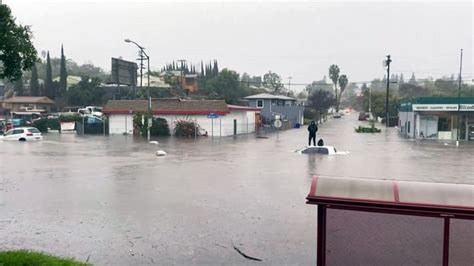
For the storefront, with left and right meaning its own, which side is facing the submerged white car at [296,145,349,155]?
front

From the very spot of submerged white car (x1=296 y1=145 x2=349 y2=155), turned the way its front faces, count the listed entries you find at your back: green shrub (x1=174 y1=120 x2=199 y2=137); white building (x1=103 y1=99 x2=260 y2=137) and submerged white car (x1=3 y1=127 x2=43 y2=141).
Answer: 0

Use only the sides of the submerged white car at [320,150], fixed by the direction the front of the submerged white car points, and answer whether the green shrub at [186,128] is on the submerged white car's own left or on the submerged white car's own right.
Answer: on the submerged white car's own right

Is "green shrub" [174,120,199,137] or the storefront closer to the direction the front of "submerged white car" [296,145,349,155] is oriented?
the green shrub

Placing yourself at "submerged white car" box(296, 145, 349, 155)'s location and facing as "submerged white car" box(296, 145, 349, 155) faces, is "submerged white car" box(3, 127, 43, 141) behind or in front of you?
in front

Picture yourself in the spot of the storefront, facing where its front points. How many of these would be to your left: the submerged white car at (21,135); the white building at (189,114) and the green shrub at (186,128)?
0

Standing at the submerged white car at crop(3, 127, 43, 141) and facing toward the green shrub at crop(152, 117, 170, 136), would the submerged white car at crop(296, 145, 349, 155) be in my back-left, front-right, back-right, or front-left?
front-right

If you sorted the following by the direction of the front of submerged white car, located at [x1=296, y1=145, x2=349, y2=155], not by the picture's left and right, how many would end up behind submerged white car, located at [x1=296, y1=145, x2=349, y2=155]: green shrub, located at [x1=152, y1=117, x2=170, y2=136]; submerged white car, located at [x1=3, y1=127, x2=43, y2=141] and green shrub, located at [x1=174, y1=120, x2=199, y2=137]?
0

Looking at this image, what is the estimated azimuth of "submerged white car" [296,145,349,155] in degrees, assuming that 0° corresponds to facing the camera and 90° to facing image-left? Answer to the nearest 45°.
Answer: approximately 90°

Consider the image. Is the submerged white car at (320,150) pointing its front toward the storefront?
no
